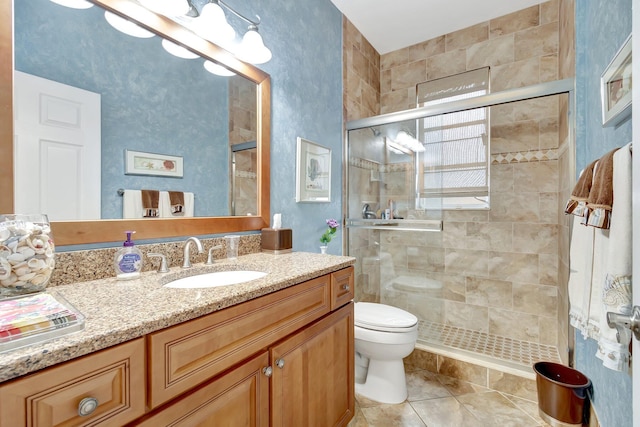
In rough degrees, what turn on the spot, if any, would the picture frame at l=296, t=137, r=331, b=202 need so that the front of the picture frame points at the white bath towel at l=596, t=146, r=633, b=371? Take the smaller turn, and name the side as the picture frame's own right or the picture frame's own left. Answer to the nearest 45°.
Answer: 0° — it already faces it

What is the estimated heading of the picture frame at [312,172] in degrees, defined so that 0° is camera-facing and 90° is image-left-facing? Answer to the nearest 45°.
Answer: approximately 315°

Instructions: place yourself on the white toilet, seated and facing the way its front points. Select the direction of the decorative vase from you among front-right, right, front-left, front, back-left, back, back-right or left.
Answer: right

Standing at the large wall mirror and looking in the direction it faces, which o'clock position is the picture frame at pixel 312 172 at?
The picture frame is roughly at 10 o'clock from the large wall mirror.

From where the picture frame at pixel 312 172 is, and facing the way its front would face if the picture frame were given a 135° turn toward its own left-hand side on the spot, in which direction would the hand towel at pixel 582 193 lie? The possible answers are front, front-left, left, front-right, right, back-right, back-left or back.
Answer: back-right

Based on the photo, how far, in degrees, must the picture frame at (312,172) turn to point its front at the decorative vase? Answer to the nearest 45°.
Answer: approximately 90° to its right

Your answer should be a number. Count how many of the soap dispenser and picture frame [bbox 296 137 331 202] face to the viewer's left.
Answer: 0

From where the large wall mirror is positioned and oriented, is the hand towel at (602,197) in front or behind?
in front

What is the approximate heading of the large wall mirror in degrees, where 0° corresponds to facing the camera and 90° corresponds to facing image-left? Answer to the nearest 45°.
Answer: approximately 315°
